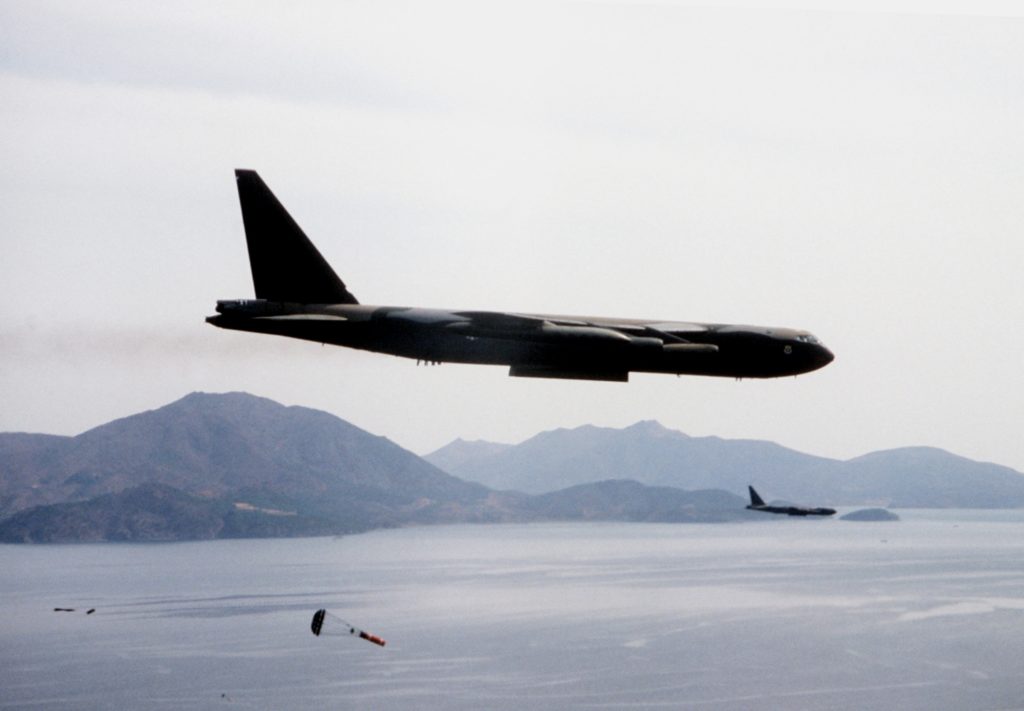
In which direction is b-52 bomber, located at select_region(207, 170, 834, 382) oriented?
to the viewer's right
